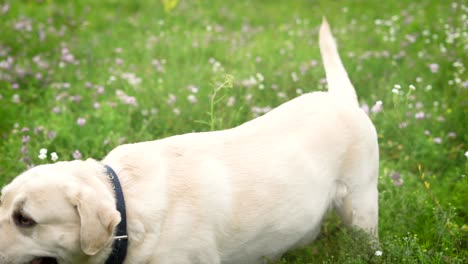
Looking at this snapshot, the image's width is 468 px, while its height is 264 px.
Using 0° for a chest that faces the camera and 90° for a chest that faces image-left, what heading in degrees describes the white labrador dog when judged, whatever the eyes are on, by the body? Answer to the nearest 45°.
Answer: approximately 90°
